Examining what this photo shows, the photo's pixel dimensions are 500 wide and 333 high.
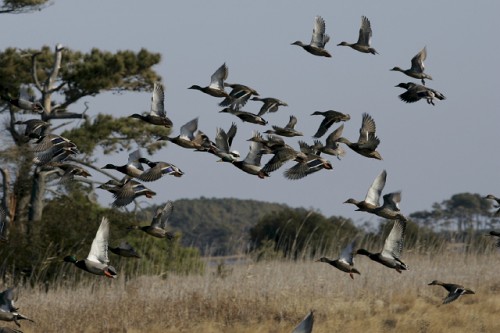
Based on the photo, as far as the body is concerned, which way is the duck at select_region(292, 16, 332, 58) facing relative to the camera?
to the viewer's left

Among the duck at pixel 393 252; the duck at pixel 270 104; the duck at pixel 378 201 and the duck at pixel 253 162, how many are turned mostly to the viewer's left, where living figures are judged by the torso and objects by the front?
4

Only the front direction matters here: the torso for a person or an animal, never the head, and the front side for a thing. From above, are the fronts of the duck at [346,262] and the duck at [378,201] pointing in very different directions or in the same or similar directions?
same or similar directions

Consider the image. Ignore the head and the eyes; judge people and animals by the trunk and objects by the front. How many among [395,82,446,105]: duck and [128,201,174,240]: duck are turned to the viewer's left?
2

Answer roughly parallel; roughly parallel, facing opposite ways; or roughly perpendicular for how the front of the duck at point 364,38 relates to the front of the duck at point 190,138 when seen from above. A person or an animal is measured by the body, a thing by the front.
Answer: roughly parallel

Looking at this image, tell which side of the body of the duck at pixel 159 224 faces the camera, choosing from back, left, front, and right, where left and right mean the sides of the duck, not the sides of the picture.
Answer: left

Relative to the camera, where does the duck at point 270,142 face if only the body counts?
to the viewer's left

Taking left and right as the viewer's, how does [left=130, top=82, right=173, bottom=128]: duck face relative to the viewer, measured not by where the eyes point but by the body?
facing to the left of the viewer

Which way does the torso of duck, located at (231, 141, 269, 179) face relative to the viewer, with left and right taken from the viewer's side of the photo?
facing to the left of the viewer

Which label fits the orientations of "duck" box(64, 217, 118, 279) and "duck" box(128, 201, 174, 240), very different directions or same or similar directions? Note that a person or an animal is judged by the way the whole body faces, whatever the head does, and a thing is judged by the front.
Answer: same or similar directions

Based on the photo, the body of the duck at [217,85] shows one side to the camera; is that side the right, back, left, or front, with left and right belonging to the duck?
left

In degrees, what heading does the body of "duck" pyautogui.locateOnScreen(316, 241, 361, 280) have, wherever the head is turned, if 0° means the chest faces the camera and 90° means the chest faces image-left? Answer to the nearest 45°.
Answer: approximately 90°

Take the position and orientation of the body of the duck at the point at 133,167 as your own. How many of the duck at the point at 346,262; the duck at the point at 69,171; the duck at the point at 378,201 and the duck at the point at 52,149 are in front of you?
2

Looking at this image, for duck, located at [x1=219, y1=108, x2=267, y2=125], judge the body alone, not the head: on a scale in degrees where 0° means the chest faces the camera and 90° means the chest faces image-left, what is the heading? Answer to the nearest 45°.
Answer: approximately 90°

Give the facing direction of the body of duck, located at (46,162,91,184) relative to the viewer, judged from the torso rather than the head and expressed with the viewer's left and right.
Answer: facing to the left of the viewer
